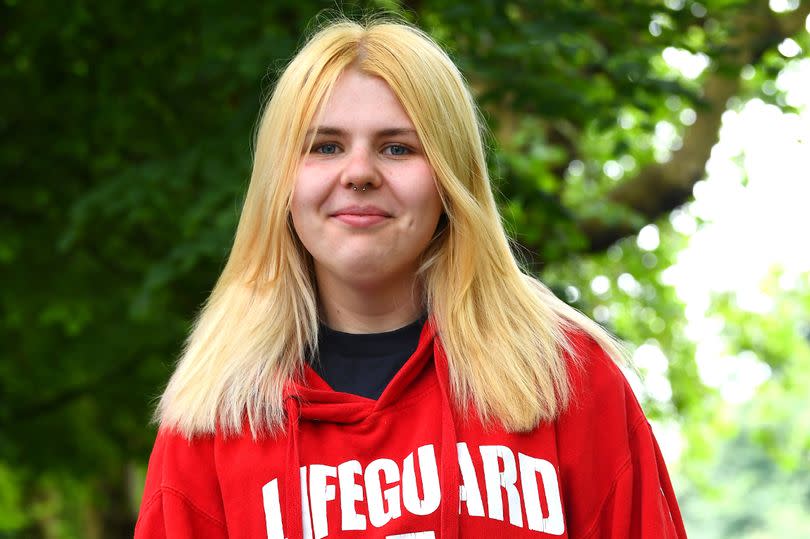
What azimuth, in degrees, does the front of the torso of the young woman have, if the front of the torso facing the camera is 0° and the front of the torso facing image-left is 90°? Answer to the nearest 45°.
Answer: approximately 0°
